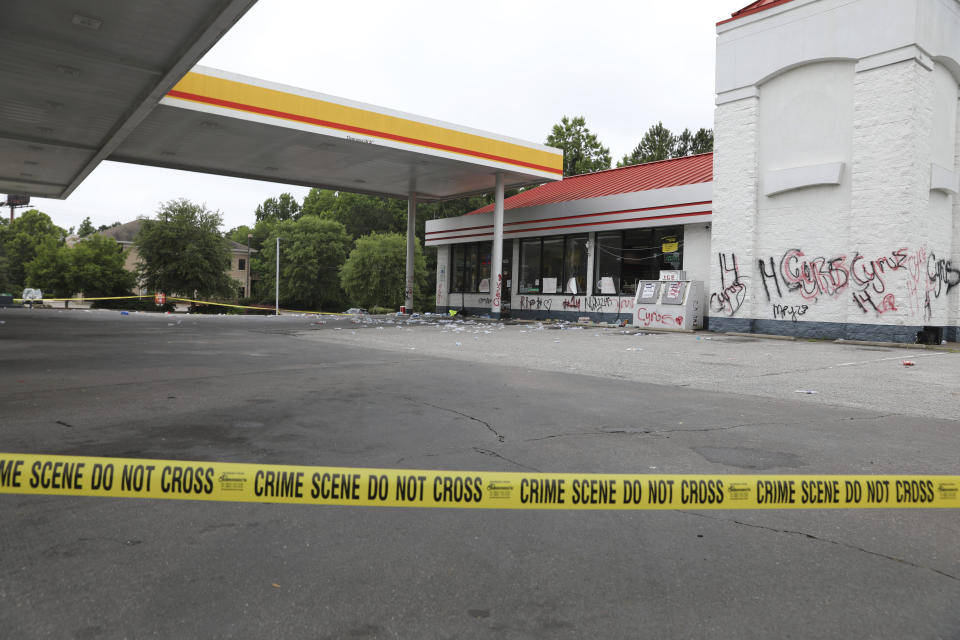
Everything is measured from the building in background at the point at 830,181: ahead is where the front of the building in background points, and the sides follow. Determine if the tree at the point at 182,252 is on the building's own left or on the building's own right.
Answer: on the building's own right

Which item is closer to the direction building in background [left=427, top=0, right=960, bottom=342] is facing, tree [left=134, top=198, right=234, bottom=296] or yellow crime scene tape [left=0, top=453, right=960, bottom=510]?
the yellow crime scene tape

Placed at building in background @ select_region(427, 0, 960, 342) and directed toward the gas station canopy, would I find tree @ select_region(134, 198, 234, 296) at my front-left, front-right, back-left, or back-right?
front-right

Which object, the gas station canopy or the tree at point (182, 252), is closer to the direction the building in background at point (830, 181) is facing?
the gas station canopy

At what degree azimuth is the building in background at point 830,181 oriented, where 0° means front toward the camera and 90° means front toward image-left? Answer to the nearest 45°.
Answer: approximately 45°

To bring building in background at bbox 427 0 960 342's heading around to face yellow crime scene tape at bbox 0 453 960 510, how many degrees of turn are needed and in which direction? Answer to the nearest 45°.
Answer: approximately 45° to its left

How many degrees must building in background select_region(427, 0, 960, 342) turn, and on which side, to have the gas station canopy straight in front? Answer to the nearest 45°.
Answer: approximately 45° to its right

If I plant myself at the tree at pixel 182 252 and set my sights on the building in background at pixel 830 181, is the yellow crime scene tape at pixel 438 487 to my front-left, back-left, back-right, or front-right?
front-right
